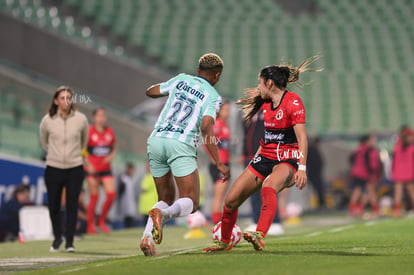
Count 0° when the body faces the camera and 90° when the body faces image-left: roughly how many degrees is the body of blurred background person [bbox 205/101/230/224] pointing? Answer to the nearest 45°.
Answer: approximately 315°

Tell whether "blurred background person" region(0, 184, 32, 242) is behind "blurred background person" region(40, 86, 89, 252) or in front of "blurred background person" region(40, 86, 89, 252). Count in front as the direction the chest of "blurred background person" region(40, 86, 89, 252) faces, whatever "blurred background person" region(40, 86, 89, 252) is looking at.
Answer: behind

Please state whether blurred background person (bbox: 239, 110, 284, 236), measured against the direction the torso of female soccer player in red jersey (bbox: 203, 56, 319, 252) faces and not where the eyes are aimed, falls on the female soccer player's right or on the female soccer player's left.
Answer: on the female soccer player's right

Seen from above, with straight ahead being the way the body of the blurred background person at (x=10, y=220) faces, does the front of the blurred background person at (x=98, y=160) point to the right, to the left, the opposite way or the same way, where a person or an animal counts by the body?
to the right

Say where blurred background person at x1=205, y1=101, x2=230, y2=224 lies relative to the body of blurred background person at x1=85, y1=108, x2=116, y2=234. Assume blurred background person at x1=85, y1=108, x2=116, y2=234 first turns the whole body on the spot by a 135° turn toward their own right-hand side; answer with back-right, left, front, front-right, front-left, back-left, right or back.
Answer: back-right

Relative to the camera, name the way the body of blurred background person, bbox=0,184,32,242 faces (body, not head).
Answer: to the viewer's right

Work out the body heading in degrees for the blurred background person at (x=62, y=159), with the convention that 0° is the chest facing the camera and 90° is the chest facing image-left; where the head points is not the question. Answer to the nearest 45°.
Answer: approximately 0°

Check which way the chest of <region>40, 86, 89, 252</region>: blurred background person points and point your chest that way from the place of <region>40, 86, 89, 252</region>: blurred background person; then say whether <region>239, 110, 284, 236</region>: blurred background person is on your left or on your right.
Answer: on your left

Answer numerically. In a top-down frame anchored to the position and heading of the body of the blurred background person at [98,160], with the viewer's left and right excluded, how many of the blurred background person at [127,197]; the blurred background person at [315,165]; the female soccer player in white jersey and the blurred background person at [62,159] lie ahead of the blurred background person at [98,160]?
2

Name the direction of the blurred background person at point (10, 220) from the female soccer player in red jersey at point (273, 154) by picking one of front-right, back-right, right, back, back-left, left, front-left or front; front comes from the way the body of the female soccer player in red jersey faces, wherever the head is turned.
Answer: right

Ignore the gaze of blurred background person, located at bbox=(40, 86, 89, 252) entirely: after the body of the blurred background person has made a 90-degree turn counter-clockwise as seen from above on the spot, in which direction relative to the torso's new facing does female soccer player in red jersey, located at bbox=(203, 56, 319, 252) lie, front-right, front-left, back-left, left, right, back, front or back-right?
front-right
